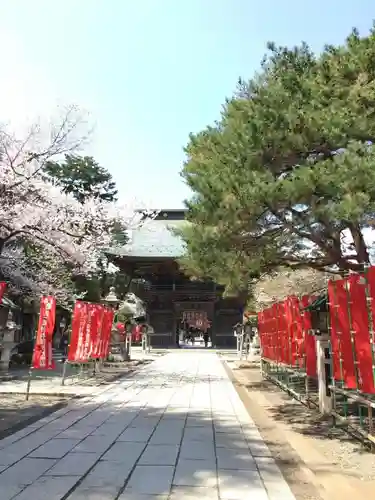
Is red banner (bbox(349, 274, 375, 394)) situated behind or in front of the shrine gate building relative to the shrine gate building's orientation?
in front

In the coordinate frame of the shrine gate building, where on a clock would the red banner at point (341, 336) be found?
The red banner is roughly at 12 o'clock from the shrine gate building.

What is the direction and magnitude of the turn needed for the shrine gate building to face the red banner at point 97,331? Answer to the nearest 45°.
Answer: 0° — it already faces it

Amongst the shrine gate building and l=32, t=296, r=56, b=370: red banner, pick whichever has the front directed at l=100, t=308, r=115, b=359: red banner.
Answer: the shrine gate building

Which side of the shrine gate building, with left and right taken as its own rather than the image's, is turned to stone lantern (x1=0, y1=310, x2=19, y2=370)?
front

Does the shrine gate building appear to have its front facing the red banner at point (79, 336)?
yes

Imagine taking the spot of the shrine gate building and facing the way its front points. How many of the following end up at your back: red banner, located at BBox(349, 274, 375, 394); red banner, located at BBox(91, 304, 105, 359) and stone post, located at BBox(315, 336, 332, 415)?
0

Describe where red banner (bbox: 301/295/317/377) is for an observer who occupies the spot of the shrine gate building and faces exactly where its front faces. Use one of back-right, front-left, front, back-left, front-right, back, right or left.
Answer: front

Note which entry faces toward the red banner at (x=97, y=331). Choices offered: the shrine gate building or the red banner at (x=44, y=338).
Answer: the shrine gate building

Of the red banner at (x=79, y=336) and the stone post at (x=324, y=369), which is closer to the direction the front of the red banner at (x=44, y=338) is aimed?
the stone post

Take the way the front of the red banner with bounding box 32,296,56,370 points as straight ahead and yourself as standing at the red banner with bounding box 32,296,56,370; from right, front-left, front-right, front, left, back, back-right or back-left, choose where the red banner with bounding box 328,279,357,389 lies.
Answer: front-left

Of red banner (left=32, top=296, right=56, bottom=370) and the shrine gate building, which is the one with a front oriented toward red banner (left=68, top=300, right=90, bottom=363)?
the shrine gate building

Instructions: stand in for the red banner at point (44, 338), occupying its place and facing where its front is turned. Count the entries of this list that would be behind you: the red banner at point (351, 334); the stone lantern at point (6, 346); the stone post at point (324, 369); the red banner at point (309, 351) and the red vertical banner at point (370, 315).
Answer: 1

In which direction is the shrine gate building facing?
toward the camera

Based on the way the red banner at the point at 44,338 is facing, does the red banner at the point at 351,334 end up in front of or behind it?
in front
